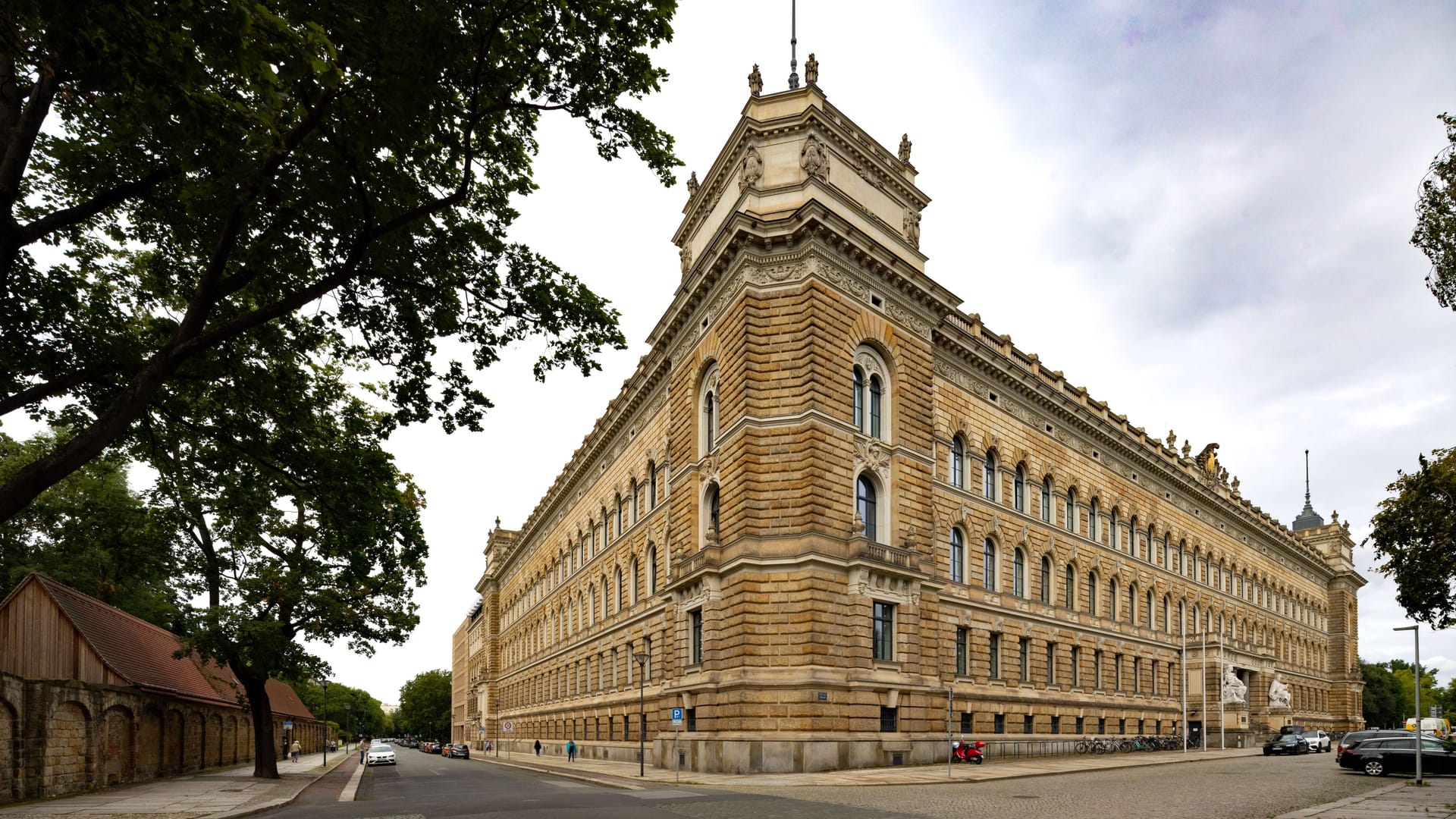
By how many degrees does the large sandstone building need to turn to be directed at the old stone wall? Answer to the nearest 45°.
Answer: approximately 90° to its right

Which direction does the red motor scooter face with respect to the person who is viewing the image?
facing to the left of the viewer

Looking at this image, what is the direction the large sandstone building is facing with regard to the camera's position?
facing the viewer and to the right of the viewer

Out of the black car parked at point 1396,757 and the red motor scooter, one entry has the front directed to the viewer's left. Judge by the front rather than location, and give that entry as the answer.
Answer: the red motor scooter

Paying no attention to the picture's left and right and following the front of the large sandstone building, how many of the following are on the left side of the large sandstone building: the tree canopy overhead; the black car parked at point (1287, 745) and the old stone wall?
1

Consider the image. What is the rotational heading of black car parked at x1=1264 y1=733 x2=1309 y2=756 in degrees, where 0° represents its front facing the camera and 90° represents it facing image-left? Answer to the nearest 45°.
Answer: approximately 45°

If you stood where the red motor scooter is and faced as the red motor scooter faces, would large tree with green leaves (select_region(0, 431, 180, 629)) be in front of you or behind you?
in front

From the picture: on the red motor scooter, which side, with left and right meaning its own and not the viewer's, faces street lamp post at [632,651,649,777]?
front

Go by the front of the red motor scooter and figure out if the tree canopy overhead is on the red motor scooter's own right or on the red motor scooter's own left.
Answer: on the red motor scooter's own left

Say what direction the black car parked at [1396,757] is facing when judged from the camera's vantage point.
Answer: facing to the right of the viewer

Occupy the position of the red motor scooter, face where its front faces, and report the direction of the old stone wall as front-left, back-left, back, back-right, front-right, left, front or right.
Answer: front-left

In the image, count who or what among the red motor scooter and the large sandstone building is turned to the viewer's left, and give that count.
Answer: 1
